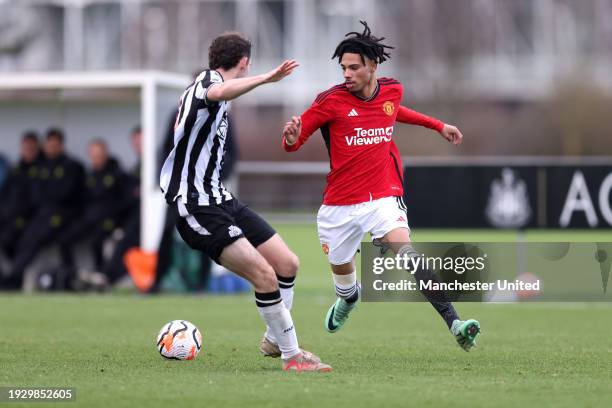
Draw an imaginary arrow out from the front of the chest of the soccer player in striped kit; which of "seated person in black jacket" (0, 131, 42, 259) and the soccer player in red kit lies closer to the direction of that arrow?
the soccer player in red kit

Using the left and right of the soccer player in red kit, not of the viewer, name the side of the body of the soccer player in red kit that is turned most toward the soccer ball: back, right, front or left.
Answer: right

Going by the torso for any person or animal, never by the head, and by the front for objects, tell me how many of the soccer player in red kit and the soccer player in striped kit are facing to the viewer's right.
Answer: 1

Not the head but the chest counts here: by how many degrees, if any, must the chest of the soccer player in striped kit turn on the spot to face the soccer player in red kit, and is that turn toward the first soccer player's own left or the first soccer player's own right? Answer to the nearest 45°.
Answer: approximately 45° to the first soccer player's own left

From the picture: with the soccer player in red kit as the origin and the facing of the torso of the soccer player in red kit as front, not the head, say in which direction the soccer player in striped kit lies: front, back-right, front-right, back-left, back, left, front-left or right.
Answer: front-right

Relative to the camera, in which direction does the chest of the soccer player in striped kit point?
to the viewer's right

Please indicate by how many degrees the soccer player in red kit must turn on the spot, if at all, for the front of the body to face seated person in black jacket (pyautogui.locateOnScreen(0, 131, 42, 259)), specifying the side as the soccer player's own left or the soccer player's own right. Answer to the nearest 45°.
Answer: approximately 135° to the soccer player's own right

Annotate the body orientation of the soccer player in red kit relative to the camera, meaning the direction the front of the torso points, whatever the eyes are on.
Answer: toward the camera
